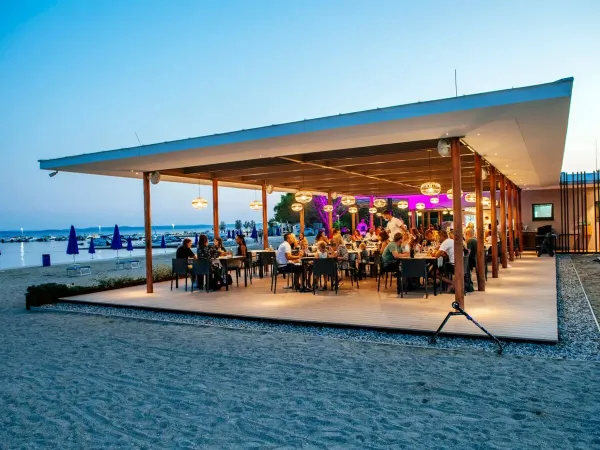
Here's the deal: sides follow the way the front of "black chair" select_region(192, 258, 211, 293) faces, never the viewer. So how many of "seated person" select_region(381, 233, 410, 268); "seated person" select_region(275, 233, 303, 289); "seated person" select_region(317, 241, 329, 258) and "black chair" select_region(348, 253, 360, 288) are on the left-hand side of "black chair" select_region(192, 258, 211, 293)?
0

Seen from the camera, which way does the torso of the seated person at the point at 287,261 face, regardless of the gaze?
to the viewer's right

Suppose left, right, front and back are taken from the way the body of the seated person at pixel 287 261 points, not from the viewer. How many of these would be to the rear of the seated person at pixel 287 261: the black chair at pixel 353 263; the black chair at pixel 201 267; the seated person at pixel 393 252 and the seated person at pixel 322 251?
1

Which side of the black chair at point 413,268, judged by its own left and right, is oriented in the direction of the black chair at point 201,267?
left

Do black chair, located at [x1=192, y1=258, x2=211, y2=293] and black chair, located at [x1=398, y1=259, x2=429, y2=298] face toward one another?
no

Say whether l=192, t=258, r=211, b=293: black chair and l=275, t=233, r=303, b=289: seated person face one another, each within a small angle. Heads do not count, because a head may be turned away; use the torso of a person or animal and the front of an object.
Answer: no

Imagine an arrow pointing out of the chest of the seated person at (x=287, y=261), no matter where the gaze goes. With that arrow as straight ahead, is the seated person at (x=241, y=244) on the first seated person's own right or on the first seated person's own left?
on the first seated person's own left

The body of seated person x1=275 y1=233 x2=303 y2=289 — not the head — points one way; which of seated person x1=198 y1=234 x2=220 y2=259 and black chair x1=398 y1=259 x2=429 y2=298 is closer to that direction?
the black chair

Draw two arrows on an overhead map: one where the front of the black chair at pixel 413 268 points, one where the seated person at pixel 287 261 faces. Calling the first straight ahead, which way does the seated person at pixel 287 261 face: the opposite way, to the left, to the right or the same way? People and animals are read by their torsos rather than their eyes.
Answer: to the right

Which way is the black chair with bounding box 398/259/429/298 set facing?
away from the camera

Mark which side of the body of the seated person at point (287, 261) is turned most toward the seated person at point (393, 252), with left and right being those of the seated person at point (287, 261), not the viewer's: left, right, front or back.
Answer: front
